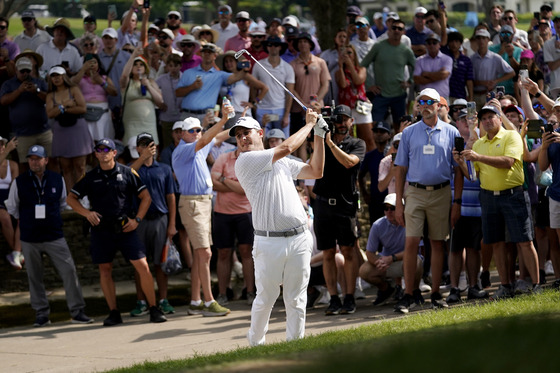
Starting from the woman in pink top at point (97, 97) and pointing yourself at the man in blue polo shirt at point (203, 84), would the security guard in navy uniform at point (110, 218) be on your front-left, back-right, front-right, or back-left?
front-right

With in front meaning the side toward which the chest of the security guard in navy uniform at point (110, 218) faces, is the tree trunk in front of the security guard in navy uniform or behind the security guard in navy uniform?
behind

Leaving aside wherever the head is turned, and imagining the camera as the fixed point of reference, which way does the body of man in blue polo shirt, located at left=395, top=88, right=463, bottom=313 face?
toward the camera

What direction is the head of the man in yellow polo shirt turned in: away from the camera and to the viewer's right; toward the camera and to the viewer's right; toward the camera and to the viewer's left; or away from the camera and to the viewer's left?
toward the camera and to the viewer's left

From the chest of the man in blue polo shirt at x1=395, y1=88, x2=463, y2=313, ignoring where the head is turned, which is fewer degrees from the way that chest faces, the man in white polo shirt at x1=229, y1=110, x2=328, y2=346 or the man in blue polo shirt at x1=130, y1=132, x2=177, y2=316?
the man in white polo shirt

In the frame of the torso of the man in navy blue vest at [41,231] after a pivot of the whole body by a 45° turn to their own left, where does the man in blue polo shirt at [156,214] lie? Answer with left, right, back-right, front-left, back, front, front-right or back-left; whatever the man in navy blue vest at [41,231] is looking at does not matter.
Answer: front-left

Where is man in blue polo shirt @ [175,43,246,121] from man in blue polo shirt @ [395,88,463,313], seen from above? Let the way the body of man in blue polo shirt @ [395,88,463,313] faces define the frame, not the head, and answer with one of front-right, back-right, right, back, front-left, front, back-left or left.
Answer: back-right

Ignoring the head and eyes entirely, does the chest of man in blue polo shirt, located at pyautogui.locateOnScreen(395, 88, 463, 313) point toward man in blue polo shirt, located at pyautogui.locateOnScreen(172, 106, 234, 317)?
no

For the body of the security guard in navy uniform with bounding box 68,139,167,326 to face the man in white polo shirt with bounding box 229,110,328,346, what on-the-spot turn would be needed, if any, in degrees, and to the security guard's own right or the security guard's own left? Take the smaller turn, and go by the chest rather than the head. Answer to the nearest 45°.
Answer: approximately 45° to the security guard's own left

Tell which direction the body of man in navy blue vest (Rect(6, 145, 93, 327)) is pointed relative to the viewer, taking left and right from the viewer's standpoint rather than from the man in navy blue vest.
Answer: facing the viewer

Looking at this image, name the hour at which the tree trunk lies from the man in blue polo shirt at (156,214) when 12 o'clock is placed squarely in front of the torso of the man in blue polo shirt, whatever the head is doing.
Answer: The tree trunk is roughly at 7 o'clock from the man in blue polo shirt.

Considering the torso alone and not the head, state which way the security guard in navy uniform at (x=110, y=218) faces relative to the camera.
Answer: toward the camera

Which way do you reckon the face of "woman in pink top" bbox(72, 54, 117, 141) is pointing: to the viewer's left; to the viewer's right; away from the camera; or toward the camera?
toward the camera

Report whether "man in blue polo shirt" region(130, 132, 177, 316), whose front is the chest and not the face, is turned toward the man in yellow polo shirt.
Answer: no

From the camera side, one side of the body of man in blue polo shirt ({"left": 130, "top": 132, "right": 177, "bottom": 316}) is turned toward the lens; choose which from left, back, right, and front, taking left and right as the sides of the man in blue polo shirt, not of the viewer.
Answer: front

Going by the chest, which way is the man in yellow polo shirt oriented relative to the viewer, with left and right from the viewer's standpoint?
facing the viewer and to the left of the viewer

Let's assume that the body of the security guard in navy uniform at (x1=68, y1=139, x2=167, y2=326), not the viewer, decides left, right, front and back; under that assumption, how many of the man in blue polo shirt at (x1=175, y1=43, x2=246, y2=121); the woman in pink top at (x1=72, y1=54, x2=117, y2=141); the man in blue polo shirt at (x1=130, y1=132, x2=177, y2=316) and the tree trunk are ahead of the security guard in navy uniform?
0

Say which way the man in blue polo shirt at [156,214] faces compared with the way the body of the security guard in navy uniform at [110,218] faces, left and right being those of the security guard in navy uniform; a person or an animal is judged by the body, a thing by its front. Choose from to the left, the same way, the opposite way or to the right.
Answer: the same way

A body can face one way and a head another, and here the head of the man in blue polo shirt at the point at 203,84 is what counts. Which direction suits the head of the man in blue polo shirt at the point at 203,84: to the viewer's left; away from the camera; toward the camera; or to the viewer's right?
toward the camera
